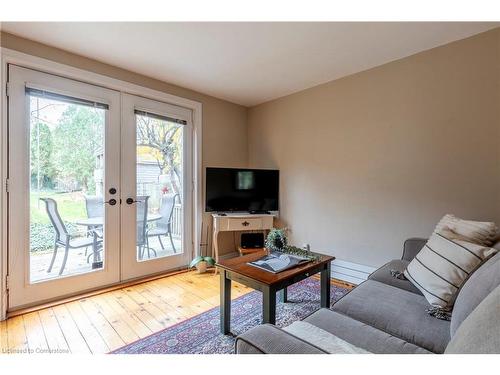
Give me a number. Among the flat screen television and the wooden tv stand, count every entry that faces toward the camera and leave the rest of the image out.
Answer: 2

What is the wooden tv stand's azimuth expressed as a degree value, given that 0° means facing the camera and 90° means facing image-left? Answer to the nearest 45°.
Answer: approximately 0°

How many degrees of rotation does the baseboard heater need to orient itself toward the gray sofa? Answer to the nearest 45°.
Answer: approximately 45° to its left

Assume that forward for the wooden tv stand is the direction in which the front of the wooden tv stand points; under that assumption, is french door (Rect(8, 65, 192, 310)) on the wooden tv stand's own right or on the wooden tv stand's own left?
on the wooden tv stand's own right

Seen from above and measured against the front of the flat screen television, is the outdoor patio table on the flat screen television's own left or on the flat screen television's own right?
on the flat screen television's own right

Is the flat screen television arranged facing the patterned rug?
yes

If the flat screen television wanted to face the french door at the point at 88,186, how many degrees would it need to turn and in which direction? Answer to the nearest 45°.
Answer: approximately 45° to its right

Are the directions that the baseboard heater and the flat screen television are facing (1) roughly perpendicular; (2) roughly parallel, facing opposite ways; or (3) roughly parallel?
roughly perpendicular

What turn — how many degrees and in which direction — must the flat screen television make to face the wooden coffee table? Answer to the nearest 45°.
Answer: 0° — it already faces it

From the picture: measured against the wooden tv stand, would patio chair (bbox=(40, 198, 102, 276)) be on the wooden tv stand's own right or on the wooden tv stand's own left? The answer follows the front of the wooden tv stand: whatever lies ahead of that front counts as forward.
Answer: on the wooden tv stand's own right

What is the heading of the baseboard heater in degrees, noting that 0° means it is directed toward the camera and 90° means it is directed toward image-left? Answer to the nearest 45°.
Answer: approximately 45°

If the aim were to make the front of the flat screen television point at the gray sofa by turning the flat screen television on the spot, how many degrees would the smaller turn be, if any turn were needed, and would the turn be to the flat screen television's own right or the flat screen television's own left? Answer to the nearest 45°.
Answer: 0° — it already faces it

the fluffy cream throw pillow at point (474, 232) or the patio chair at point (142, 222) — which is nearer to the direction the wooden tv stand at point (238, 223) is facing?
the fluffy cream throw pillow

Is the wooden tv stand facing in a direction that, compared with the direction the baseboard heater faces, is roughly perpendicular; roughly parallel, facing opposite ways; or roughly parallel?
roughly perpendicular

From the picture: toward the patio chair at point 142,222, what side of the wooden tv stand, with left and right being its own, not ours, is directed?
right
